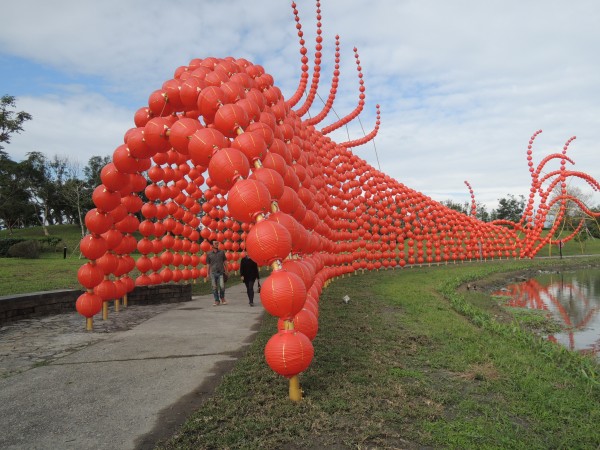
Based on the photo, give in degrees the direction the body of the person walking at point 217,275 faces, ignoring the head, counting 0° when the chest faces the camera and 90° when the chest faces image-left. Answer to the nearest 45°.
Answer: approximately 0°

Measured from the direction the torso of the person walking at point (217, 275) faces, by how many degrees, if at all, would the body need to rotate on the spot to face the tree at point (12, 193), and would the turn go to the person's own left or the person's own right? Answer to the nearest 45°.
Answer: approximately 135° to the person's own right

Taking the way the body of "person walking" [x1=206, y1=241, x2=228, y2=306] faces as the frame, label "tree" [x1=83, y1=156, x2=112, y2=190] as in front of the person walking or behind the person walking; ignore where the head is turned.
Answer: behind

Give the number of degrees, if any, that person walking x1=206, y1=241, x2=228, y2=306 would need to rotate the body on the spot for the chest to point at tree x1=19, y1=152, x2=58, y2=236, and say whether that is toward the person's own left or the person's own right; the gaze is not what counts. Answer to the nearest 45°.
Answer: approximately 135° to the person's own right

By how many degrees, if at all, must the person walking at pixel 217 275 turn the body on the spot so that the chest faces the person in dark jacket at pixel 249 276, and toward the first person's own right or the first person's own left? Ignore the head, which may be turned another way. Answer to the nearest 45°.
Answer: approximately 90° to the first person's own left

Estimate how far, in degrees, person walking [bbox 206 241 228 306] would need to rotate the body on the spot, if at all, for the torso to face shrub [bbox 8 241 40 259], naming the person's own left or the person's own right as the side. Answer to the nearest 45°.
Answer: approximately 135° to the person's own right

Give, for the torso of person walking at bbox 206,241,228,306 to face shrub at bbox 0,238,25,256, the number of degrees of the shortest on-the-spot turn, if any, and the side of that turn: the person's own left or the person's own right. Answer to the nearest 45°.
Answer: approximately 135° to the person's own right

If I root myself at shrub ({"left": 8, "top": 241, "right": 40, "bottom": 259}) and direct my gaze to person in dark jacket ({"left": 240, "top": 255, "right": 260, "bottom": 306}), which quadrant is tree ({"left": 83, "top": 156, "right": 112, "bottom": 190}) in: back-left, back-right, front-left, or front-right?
back-left
